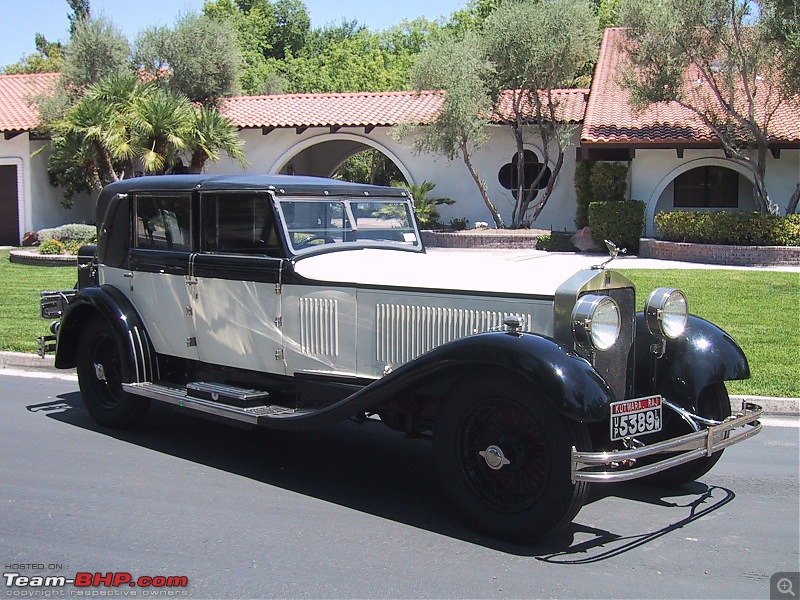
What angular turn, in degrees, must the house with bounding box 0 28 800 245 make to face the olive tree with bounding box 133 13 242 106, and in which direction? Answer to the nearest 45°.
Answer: approximately 90° to its right

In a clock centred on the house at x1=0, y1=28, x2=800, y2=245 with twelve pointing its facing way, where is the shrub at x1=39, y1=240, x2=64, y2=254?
The shrub is roughly at 2 o'clock from the house.

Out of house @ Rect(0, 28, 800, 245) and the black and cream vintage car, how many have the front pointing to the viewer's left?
0

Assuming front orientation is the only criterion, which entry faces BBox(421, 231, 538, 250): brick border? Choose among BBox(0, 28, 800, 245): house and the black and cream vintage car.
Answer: the house

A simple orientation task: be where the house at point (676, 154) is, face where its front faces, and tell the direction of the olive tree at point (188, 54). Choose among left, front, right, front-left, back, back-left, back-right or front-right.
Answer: right

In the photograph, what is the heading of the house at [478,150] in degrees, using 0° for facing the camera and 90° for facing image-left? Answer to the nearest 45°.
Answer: approximately 0°

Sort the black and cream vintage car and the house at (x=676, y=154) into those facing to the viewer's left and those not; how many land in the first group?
0

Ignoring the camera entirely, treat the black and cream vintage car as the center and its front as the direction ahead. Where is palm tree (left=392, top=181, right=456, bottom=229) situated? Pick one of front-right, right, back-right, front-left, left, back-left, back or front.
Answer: back-left

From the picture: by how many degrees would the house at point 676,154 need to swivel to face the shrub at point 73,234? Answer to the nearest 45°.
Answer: approximately 90° to its right

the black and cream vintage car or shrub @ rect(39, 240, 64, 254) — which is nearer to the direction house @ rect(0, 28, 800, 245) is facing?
the black and cream vintage car

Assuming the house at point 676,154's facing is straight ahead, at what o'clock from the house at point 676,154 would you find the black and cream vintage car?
The black and cream vintage car is roughly at 12 o'clock from the house.

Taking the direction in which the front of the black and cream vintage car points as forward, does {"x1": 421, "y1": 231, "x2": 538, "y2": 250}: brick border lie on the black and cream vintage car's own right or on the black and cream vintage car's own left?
on the black and cream vintage car's own left
